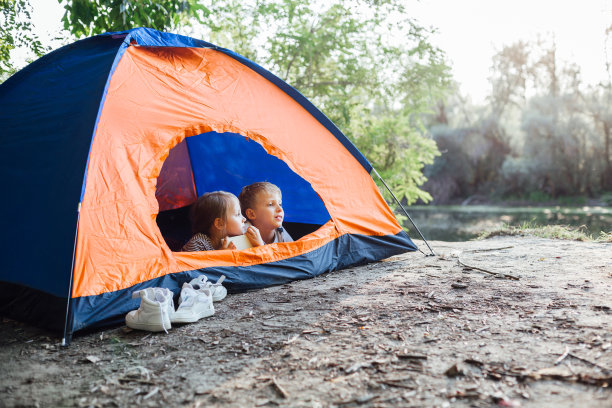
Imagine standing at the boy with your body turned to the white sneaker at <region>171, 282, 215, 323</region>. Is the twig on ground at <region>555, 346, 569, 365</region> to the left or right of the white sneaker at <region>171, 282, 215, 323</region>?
left

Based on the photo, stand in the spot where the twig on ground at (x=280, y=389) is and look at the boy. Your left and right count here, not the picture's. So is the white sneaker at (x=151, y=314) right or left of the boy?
left

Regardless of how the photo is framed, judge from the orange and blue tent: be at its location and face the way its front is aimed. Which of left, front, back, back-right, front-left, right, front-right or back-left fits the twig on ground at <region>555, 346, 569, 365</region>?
front

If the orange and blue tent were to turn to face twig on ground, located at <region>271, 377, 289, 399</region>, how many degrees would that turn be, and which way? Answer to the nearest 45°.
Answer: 0° — it already faces it
